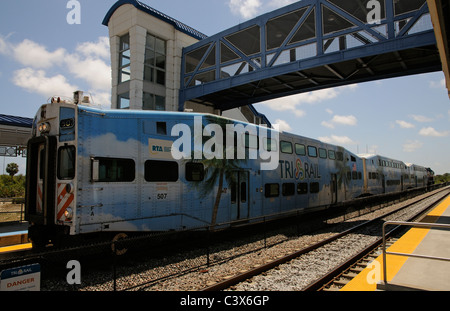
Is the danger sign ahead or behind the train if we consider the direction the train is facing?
ahead

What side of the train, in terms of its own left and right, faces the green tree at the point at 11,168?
right

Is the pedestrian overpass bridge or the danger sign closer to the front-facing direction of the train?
the danger sign

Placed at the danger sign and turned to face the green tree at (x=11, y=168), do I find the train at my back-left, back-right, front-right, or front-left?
front-right

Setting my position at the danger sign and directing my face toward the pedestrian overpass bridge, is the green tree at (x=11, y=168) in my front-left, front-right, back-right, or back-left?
front-left

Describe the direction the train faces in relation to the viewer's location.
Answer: facing the viewer and to the left of the viewer

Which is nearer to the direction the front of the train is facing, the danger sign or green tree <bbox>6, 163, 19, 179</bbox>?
the danger sign

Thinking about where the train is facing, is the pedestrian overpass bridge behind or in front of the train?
behind
